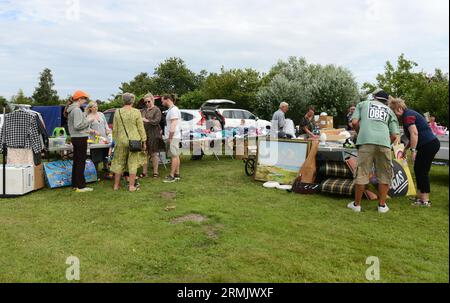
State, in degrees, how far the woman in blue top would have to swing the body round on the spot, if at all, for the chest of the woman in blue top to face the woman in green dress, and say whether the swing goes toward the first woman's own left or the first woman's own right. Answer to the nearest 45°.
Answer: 0° — they already face them

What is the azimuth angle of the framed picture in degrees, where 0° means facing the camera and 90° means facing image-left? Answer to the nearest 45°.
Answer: approximately 0°

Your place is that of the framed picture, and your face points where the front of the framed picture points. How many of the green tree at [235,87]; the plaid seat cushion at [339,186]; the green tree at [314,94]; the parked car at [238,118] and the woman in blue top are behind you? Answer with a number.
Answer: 3

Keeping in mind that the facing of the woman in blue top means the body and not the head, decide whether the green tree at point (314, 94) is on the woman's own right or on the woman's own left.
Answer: on the woman's own right
